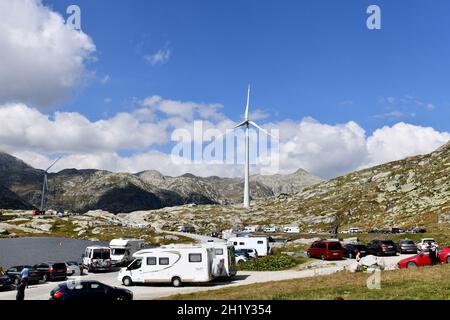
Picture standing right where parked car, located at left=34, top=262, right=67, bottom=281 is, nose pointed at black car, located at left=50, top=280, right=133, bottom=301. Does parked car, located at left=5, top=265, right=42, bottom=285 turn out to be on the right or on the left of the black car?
right

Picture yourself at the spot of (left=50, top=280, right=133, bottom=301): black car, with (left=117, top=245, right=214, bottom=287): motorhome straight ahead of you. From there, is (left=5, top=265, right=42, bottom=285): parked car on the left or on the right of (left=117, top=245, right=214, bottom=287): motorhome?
left

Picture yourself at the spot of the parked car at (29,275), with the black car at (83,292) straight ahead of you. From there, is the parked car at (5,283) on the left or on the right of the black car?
right

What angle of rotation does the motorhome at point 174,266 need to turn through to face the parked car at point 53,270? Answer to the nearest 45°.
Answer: approximately 45° to its right

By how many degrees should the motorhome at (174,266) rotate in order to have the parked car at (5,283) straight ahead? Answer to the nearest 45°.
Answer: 0° — it already faces it

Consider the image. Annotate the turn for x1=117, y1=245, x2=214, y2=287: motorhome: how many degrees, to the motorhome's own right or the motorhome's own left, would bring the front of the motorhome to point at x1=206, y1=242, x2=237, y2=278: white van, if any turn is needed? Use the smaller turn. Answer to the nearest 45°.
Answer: approximately 135° to the motorhome's own right

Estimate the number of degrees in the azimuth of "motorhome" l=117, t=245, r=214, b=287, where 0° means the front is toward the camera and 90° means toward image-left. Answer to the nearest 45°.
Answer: approximately 90°

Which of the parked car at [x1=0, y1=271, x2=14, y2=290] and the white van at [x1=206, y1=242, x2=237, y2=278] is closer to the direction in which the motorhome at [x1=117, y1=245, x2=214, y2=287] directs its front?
the parked car
